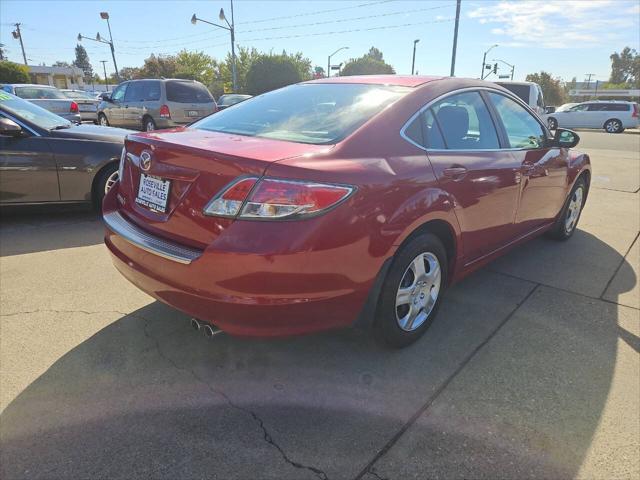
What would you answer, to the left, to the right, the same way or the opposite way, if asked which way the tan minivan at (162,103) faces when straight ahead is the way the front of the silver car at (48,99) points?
the same way

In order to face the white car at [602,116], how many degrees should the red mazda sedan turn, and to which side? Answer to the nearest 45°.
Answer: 0° — it already faces it

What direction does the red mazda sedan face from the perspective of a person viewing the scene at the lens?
facing away from the viewer and to the right of the viewer

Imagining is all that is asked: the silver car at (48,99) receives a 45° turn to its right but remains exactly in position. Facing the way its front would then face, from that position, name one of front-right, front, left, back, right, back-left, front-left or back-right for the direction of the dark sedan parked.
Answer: back

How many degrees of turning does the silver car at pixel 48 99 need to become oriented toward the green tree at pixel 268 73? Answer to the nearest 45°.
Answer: approximately 90° to its right

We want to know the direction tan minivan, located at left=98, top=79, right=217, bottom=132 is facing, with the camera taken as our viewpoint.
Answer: facing away from the viewer and to the left of the viewer

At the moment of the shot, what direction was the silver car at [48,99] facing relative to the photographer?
facing away from the viewer and to the left of the viewer

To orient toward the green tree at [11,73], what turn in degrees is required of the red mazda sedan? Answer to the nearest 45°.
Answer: approximately 90° to its left

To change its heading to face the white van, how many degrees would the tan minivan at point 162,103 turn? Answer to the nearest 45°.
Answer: approximately 135° to its right

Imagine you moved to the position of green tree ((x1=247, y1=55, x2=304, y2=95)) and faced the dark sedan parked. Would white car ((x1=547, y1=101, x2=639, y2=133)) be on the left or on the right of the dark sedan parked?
left

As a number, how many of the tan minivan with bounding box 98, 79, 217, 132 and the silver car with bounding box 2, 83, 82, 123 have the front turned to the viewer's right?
0

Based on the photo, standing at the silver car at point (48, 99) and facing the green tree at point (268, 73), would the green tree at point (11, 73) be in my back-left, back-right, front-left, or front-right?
front-left

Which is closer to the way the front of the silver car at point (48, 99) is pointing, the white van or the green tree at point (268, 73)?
the green tree

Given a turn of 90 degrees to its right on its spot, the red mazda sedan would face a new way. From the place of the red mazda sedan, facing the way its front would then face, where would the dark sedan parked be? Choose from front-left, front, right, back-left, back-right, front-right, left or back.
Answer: back

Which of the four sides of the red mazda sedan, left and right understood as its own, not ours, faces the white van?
front

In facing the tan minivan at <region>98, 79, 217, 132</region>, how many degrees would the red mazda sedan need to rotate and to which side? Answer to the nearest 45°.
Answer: approximately 90° to its left

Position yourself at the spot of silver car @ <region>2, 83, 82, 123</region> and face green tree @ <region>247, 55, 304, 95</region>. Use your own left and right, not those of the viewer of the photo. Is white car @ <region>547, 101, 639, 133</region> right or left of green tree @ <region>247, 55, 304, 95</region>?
right
